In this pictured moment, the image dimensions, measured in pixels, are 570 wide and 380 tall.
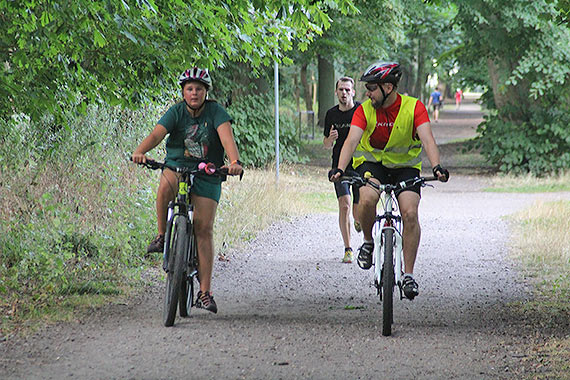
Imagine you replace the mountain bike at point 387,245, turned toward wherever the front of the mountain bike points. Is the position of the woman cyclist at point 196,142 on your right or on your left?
on your right

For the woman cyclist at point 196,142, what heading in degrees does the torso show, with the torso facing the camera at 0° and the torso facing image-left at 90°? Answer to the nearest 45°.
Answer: approximately 0°

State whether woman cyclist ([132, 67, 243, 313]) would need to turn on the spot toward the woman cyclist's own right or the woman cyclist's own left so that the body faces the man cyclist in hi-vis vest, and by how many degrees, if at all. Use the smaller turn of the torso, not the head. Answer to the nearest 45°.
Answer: approximately 90° to the woman cyclist's own left

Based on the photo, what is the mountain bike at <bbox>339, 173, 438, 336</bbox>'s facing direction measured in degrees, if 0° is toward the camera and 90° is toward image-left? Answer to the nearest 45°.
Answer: approximately 0°

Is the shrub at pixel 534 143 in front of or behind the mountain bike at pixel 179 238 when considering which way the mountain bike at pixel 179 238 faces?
behind

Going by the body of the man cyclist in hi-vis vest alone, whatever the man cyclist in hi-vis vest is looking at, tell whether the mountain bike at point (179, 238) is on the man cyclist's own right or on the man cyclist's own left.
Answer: on the man cyclist's own right

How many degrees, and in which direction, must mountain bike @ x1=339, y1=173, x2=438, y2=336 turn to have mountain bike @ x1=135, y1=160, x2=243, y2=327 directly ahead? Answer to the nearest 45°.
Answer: approximately 90° to its right

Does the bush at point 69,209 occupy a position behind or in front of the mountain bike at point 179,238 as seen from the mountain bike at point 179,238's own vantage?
behind

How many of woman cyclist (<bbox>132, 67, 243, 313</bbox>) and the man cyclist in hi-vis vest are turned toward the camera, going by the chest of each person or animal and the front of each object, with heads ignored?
2
